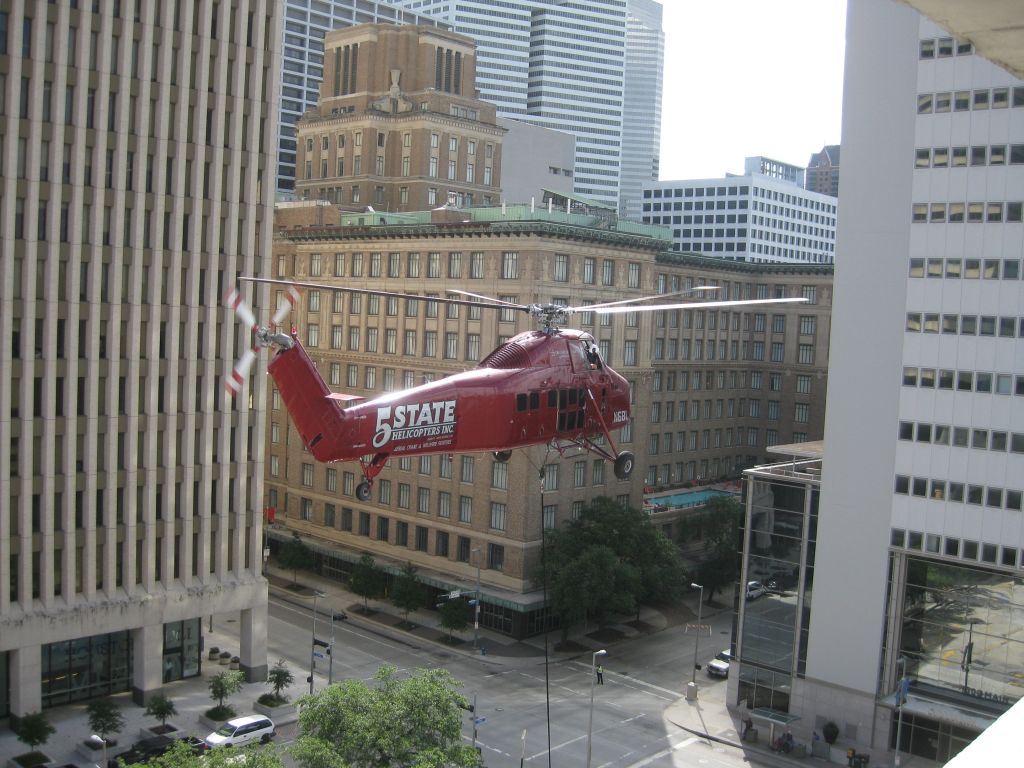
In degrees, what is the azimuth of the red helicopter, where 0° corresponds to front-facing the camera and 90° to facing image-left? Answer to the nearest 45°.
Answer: approximately 225°
